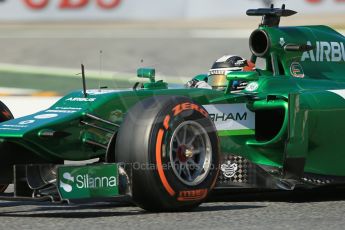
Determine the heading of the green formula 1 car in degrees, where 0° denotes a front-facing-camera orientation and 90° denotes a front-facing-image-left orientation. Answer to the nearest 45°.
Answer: approximately 45°
